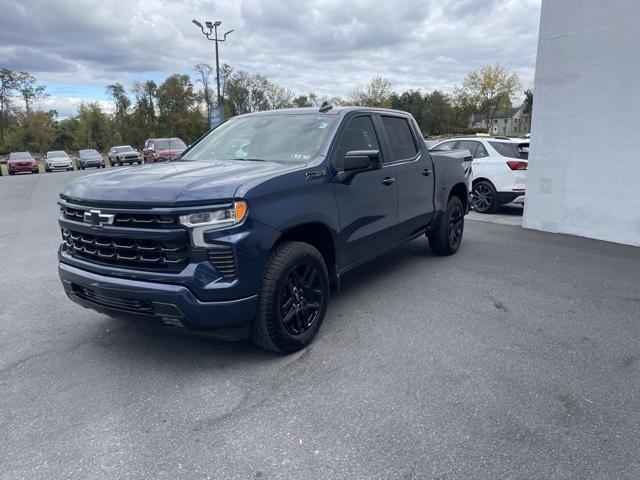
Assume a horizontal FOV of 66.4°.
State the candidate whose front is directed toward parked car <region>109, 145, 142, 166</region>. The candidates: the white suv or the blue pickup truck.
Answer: the white suv

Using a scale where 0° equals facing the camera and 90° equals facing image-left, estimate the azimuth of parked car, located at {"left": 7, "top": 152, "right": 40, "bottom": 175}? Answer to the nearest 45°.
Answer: approximately 0°

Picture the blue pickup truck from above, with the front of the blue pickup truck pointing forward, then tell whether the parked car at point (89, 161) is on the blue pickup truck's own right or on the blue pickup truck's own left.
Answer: on the blue pickup truck's own right

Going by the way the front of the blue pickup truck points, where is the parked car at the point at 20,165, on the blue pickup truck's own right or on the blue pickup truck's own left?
on the blue pickup truck's own right

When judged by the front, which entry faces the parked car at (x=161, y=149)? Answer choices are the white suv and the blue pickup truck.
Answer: the white suv

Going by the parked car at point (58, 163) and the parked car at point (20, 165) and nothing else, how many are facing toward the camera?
2

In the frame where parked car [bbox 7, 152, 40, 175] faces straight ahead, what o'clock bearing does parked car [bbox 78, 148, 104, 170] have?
parked car [bbox 78, 148, 104, 170] is roughly at 8 o'clock from parked car [bbox 7, 152, 40, 175].

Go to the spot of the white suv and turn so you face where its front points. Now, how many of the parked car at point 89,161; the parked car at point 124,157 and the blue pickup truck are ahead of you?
2

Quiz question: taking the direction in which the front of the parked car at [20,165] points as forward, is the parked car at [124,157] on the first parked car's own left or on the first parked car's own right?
on the first parked car's own left

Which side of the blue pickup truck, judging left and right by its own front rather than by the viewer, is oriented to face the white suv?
back
